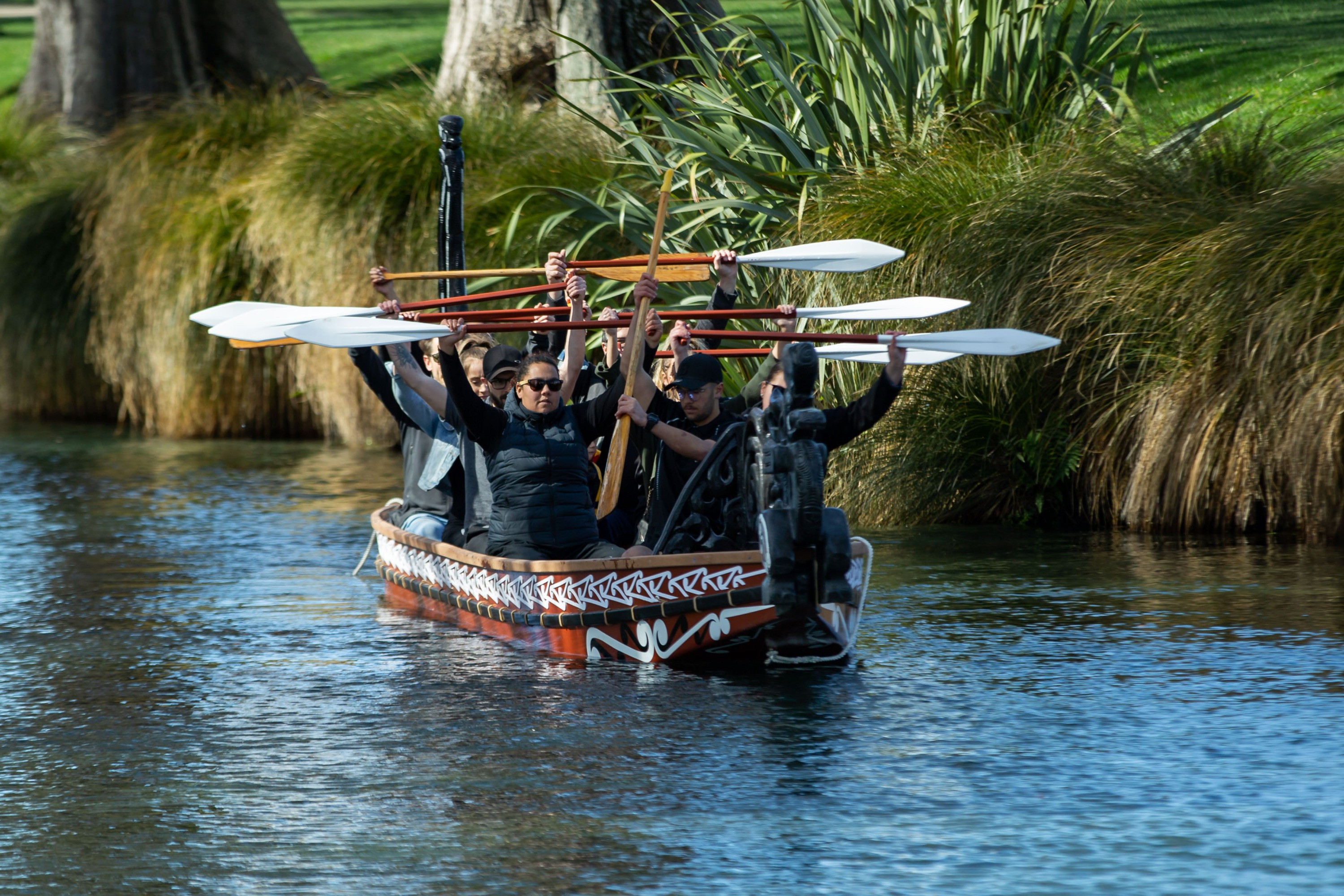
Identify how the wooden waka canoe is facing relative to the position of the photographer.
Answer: facing the viewer and to the right of the viewer

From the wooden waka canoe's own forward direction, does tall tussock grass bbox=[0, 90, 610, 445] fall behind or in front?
behind

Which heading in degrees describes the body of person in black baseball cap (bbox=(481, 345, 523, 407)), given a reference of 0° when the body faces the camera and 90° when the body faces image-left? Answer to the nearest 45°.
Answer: approximately 315°

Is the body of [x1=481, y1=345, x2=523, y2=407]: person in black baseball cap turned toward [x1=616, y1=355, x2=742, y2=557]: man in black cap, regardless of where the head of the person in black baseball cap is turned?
yes

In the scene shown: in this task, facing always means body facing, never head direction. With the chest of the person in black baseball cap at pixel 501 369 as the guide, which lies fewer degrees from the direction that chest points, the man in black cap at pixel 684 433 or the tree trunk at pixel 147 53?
the man in black cap

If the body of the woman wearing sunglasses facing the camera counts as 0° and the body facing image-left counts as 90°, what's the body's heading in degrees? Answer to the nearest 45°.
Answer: approximately 0°

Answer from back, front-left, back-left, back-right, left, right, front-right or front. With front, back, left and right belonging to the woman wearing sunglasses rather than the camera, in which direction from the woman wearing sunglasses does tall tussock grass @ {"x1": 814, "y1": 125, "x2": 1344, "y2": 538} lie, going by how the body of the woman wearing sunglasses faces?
back-left

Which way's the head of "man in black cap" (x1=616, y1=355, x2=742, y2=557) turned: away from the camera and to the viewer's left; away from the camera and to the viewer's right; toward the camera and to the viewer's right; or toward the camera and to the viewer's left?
toward the camera and to the viewer's left

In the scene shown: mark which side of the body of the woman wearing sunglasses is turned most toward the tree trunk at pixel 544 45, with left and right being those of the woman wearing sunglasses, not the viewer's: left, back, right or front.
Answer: back

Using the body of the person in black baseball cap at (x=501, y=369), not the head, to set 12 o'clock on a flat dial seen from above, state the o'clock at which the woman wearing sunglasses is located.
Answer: The woman wearing sunglasses is roughly at 1 o'clock from the person in black baseball cap.
